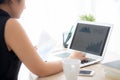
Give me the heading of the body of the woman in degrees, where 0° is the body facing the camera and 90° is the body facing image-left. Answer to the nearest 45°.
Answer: approximately 225°

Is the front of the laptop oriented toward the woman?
yes

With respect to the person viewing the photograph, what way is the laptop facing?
facing the viewer and to the left of the viewer

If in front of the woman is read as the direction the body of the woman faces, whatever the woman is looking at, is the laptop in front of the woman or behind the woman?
in front

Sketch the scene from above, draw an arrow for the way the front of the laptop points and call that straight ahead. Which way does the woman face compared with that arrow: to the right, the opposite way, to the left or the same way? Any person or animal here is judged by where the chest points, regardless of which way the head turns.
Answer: the opposite way
